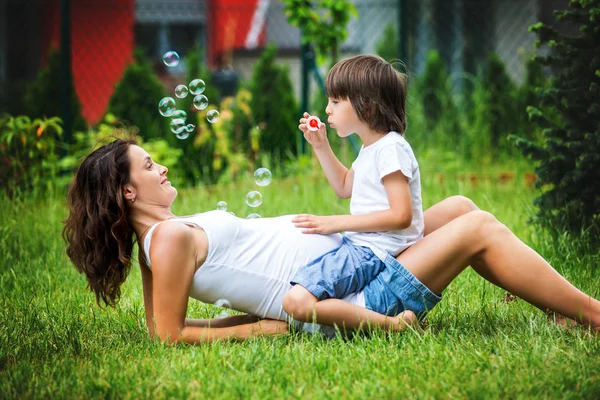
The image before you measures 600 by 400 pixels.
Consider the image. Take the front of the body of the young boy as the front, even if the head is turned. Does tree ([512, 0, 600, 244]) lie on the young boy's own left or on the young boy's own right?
on the young boy's own right

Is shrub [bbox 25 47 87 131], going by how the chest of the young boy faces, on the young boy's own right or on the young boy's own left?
on the young boy's own right

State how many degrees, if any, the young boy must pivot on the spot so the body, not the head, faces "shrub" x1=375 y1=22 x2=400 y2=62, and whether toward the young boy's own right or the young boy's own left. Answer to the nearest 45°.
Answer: approximately 90° to the young boy's own right

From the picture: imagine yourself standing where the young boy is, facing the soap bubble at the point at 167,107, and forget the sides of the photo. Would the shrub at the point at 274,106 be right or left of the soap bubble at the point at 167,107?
right

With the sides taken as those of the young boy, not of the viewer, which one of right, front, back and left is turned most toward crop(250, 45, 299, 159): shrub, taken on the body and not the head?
right

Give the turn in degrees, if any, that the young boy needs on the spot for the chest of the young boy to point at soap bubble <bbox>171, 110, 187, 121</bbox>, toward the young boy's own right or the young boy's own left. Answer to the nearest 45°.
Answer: approximately 45° to the young boy's own right

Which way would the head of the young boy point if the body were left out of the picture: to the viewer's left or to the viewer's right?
to the viewer's left

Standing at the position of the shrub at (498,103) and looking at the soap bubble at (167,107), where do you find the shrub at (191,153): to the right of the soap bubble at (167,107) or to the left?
right

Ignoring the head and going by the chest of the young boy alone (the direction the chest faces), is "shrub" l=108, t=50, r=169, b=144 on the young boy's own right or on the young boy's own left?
on the young boy's own right

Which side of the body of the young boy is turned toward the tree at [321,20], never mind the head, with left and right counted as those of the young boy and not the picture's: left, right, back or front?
right

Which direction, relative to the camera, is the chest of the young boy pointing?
to the viewer's left
